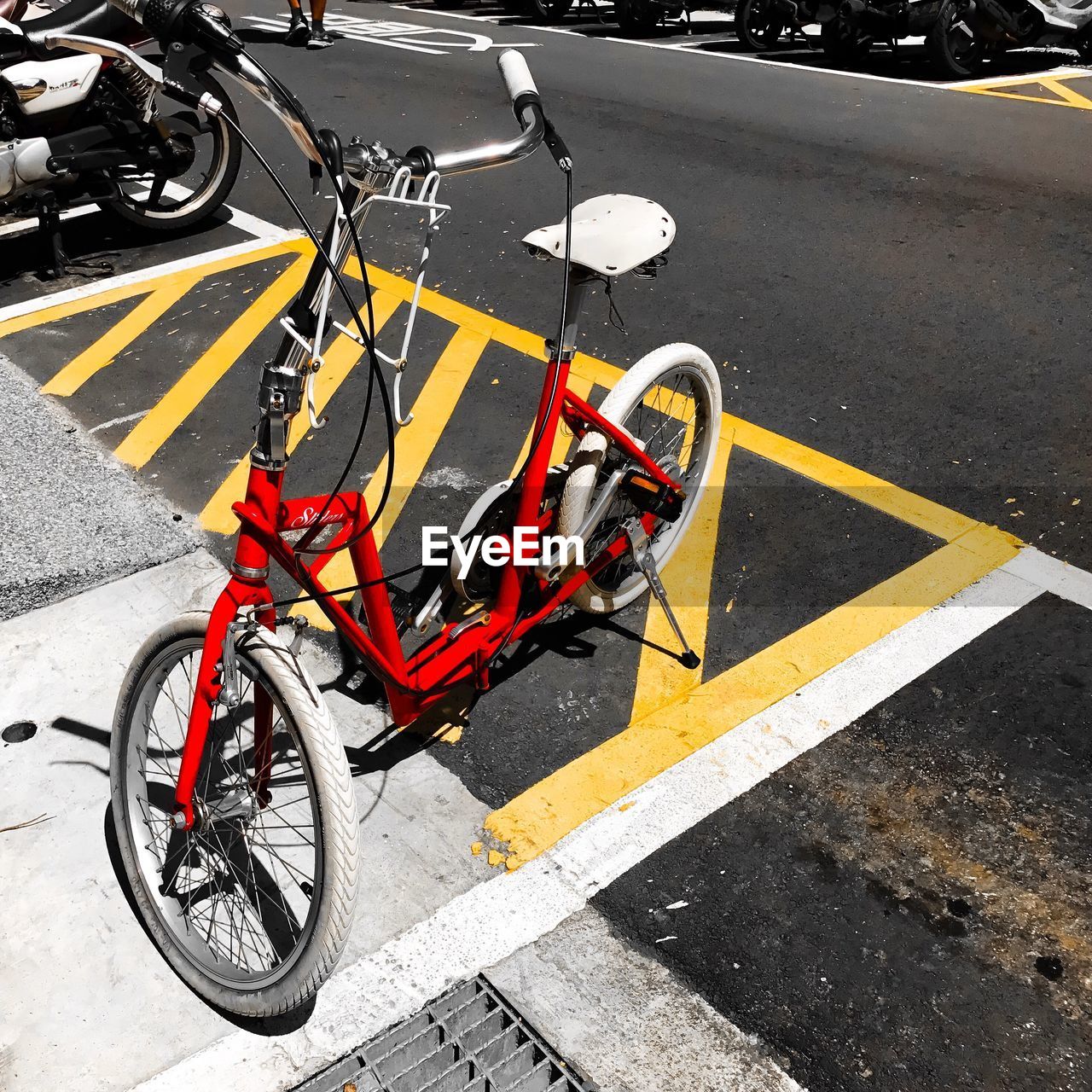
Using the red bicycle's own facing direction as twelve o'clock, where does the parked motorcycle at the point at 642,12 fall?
The parked motorcycle is roughly at 5 o'clock from the red bicycle.

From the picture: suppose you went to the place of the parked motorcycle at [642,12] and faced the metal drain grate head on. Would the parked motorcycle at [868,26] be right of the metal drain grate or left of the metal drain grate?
left

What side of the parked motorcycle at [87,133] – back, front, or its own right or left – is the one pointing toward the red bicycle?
left

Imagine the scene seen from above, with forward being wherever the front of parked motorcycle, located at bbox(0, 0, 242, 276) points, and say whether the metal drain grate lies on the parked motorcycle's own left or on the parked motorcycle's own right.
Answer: on the parked motorcycle's own left

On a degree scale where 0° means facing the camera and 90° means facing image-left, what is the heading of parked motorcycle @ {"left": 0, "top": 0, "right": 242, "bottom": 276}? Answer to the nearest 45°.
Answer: approximately 90°

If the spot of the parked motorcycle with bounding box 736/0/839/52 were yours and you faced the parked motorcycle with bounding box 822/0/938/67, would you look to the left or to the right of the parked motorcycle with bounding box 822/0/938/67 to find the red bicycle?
right

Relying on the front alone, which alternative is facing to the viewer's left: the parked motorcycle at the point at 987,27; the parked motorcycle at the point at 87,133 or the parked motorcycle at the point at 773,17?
the parked motorcycle at the point at 87,133

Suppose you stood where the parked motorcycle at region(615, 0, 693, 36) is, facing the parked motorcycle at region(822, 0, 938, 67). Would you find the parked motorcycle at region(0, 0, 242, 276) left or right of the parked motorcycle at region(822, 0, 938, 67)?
right
